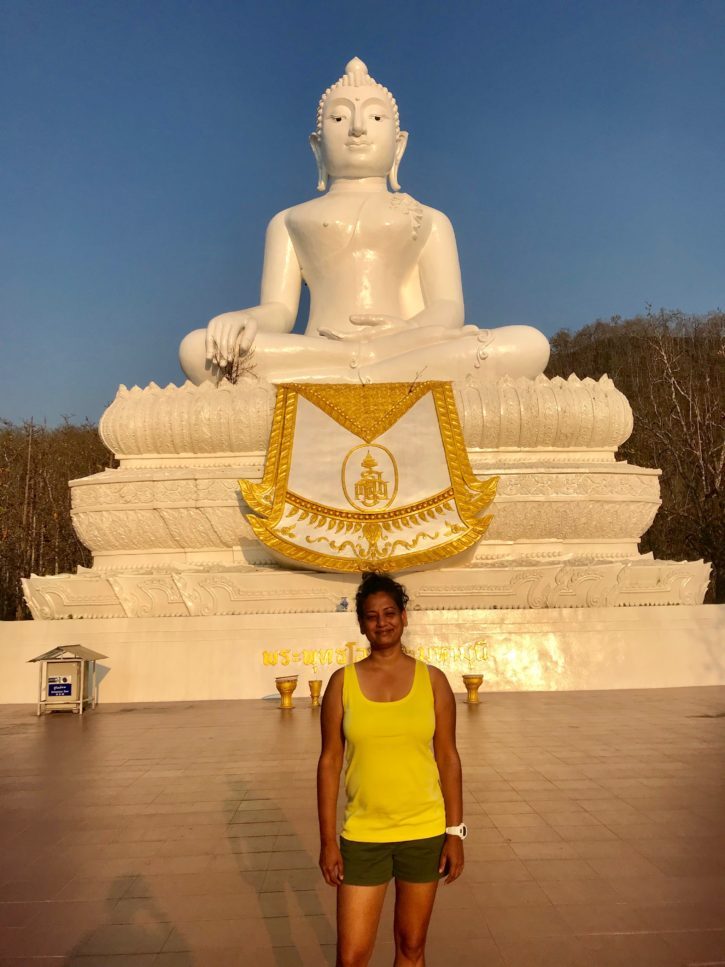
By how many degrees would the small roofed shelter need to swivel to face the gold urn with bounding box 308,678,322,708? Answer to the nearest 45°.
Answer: approximately 90° to its left

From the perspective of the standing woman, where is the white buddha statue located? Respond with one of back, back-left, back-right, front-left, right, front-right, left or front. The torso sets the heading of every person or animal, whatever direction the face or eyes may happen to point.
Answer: back

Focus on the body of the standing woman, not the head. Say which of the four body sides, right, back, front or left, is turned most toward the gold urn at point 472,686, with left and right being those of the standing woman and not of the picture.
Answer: back

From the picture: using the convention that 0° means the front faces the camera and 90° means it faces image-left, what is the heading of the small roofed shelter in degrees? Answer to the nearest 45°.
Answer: approximately 0°

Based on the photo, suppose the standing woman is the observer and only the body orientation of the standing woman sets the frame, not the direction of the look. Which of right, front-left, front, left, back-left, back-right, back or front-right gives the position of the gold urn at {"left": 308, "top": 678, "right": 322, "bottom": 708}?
back

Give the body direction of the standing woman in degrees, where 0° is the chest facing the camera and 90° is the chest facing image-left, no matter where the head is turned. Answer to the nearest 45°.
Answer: approximately 0°

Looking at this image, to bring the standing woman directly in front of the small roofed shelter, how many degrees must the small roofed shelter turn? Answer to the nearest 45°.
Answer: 0° — it already faces them

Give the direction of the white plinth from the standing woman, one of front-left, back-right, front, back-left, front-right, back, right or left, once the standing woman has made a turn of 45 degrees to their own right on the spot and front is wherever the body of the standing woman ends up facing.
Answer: back-right
